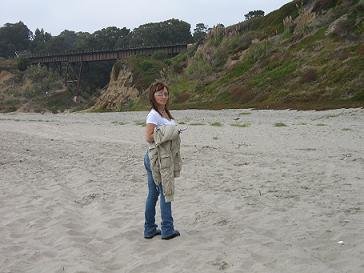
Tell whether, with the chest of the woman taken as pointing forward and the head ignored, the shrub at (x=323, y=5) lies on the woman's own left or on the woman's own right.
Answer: on the woman's own left

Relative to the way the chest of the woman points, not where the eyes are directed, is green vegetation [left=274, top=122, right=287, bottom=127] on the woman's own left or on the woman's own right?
on the woman's own left

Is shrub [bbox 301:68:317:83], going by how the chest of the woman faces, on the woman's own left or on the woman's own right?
on the woman's own left
